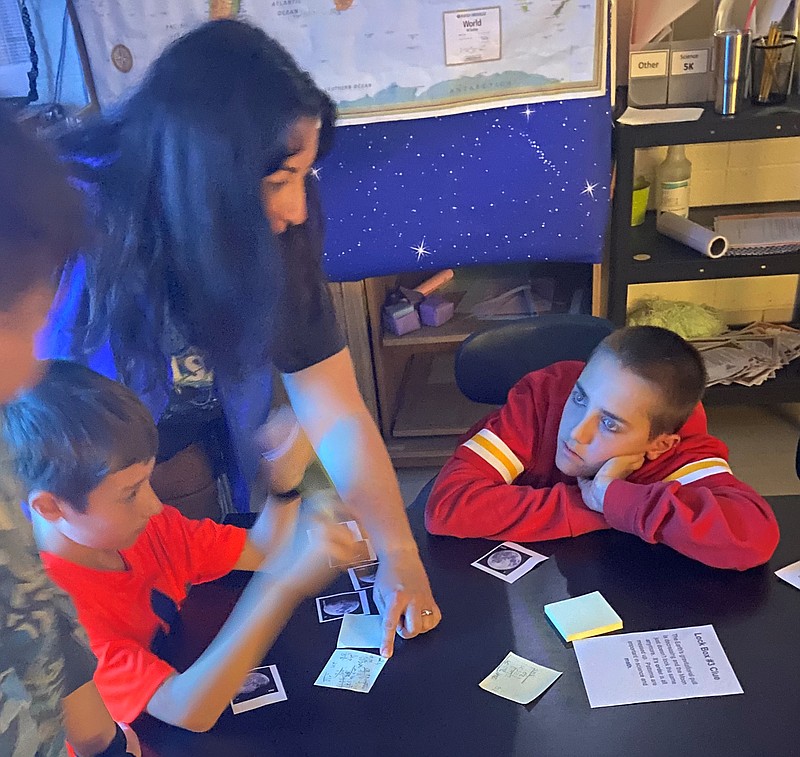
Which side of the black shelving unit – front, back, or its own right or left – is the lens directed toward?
front

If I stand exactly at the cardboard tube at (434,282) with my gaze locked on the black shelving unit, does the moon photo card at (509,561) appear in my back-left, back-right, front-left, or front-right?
front-right

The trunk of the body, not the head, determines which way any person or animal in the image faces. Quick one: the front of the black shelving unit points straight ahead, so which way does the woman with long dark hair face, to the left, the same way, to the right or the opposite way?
to the left

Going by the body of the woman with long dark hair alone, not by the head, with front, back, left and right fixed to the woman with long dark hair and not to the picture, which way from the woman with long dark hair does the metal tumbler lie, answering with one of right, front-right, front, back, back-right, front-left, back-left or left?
left

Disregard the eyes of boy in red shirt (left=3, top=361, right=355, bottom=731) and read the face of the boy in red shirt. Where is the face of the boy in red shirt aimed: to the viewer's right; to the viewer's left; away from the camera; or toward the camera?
to the viewer's right

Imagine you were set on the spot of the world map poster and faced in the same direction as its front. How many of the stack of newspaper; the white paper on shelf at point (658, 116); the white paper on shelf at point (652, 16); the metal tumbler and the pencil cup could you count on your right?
0

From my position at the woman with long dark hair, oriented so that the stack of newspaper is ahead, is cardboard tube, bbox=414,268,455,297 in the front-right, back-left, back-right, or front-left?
front-left

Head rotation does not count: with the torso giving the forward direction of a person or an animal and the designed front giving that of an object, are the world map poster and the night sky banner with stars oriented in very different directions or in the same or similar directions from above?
same or similar directions

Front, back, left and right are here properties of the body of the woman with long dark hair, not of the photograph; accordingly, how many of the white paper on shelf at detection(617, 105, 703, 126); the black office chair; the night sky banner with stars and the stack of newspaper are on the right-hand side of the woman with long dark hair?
0

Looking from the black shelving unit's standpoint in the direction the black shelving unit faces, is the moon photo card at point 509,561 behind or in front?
in front

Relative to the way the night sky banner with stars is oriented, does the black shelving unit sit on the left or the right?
on its left

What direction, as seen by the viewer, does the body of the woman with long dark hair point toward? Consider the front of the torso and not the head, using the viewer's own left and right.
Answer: facing the viewer and to the right of the viewer

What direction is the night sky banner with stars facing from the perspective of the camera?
toward the camera

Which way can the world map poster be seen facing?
toward the camera

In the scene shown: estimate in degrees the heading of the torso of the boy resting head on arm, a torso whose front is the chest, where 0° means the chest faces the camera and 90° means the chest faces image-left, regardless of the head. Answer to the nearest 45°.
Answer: approximately 45°

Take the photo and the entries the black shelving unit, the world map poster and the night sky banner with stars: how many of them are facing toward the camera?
3

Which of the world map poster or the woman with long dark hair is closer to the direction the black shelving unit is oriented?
the woman with long dark hair
